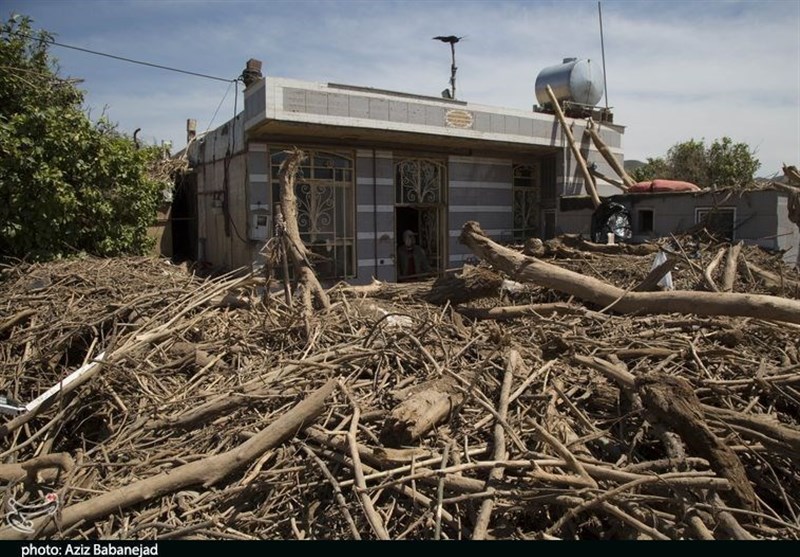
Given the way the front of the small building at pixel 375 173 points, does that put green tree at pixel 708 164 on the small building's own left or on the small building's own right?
on the small building's own left

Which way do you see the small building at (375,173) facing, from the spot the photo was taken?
facing the viewer and to the right of the viewer

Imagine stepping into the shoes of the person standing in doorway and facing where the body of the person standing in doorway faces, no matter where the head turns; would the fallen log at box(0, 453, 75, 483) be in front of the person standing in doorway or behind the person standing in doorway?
in front

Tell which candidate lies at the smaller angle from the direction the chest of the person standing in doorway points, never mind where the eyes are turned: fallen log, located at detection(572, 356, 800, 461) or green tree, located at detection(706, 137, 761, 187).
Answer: the fallen log

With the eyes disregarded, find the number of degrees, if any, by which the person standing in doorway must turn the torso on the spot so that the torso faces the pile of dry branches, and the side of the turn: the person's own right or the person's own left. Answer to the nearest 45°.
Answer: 0° — they already face it

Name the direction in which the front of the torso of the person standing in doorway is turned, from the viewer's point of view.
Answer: toward the camera

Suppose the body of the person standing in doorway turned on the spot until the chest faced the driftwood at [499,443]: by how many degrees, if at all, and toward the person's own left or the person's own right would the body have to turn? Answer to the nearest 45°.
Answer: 0° — they already face it

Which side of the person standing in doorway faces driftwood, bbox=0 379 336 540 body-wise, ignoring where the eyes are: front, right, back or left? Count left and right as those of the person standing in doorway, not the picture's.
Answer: front
